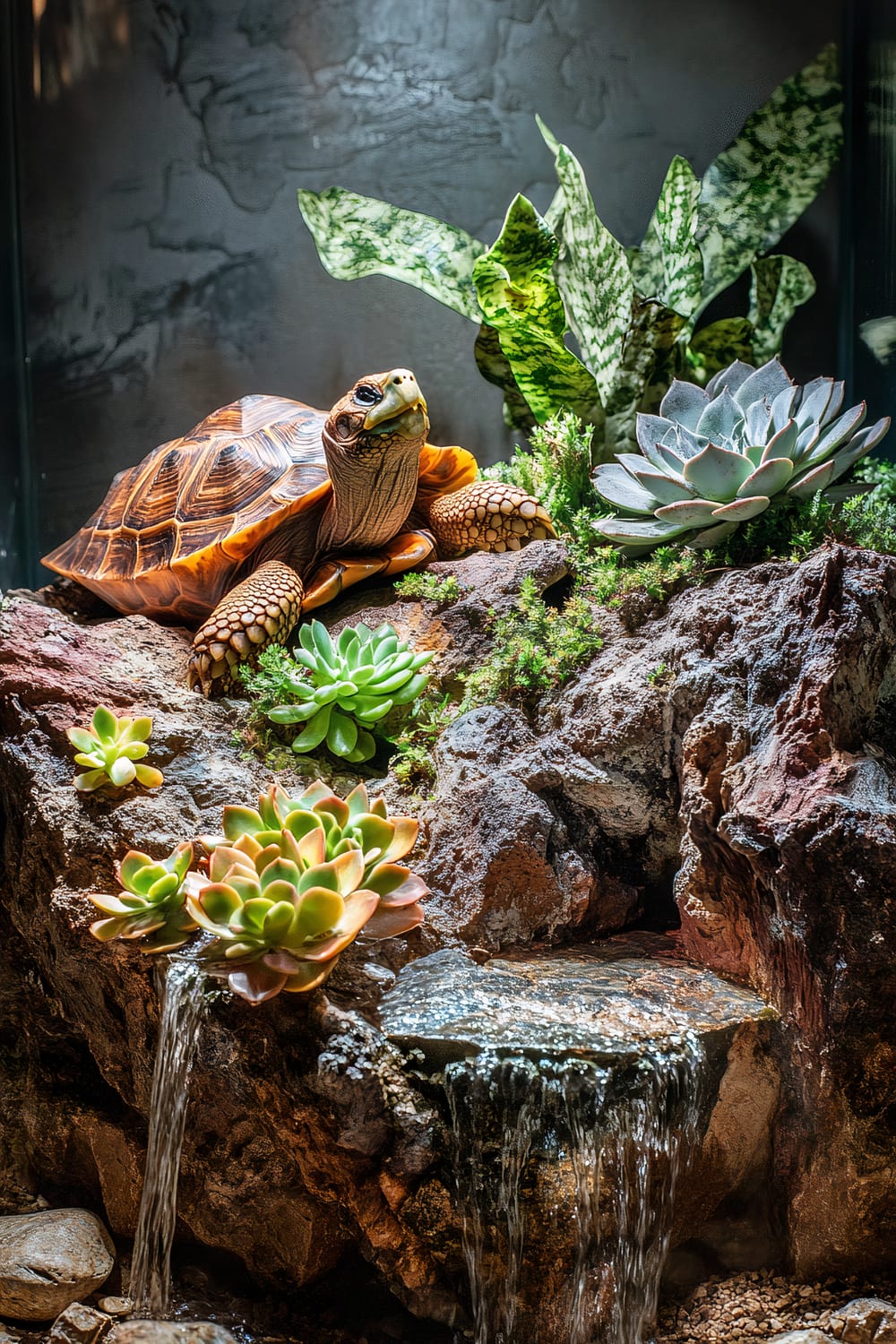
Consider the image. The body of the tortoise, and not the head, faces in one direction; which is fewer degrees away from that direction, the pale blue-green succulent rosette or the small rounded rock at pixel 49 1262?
the pale blue-green succulent rosette

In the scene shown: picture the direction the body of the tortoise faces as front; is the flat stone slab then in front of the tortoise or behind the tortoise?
in front

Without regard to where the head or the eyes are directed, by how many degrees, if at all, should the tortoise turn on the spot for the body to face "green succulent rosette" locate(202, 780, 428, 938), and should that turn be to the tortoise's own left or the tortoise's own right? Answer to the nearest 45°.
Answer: approximately 45° to the tortoise's own right

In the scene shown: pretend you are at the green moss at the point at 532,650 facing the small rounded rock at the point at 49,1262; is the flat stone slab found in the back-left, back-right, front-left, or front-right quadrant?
front-left

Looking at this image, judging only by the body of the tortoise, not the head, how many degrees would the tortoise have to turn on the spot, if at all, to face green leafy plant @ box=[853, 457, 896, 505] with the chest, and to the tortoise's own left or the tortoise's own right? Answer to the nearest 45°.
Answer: approximately 45° to the tortoise's own left

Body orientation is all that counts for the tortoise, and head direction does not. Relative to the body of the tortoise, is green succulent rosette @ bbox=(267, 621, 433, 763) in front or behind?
in front

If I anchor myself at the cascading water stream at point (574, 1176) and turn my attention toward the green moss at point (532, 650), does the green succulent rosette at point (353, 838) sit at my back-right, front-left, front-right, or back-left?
front-left

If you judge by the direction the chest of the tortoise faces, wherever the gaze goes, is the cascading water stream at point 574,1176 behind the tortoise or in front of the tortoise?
in front

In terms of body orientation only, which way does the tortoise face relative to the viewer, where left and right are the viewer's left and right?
facing the viewer and to the right of the viewer
